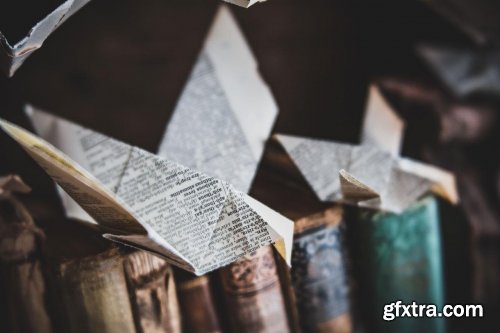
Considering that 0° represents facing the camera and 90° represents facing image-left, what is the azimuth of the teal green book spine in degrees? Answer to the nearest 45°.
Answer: approximately 0°
